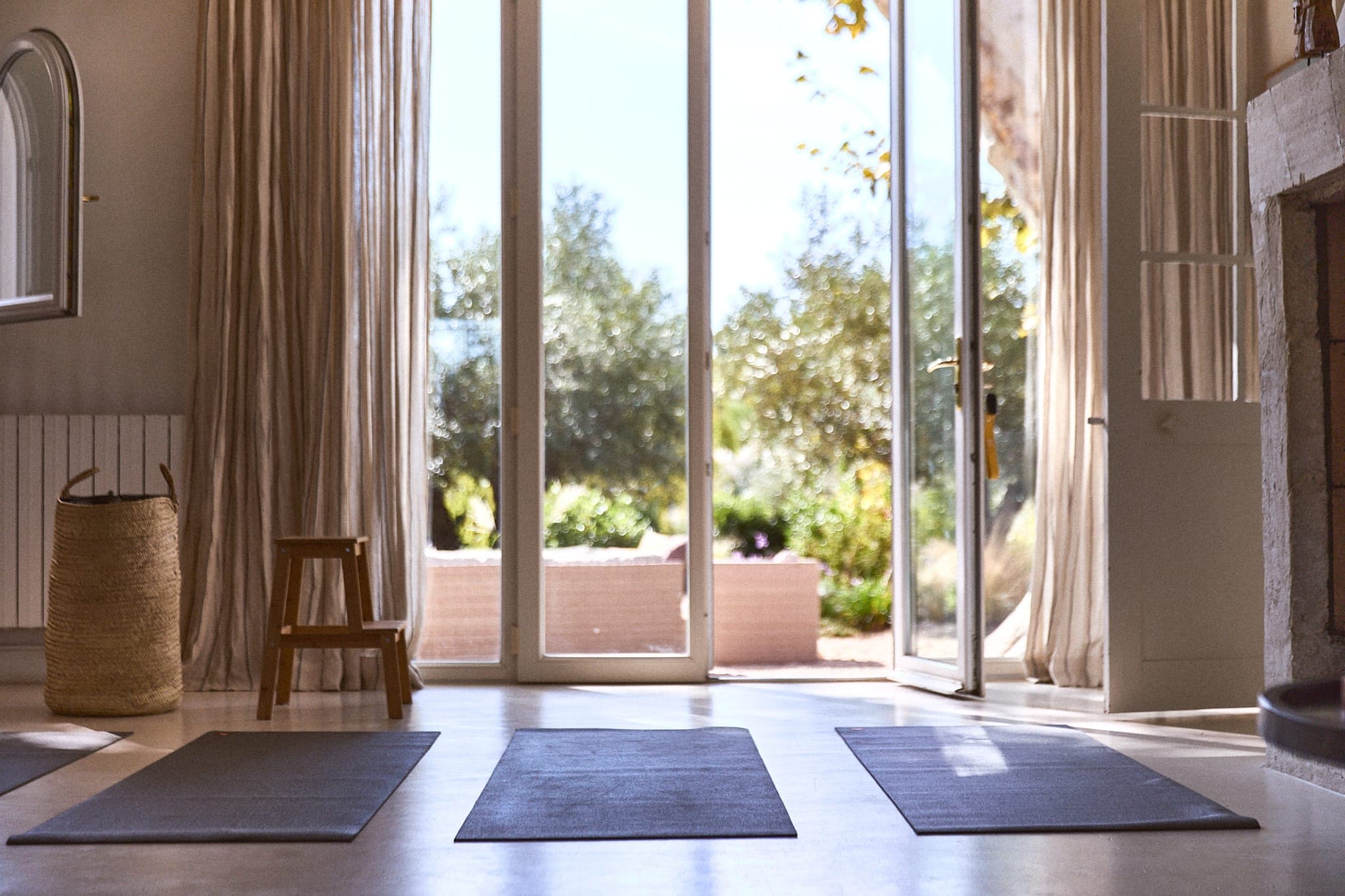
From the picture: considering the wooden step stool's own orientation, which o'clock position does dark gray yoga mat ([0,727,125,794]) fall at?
The dark gray yoga mat is roughly at 5 o'clock from the wooden step stool.

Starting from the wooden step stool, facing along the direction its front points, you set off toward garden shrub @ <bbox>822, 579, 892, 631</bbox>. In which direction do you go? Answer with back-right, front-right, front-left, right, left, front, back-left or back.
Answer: front-left

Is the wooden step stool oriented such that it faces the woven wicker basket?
no

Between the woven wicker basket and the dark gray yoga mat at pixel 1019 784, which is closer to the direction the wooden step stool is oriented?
the dark gray yoga mat

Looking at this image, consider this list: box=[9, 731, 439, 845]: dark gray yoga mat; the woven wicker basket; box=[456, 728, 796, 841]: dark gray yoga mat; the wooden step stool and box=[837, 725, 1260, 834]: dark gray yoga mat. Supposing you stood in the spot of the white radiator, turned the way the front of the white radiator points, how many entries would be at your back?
0

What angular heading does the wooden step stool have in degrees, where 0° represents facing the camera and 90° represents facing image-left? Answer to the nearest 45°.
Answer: approximately 270°

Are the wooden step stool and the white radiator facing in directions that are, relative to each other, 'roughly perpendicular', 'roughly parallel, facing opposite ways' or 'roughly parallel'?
roughly perpendicular

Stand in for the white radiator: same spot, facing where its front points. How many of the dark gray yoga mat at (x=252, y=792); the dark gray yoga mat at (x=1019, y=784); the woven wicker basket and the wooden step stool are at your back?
0

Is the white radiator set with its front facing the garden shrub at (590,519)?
no

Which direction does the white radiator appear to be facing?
toward the camera

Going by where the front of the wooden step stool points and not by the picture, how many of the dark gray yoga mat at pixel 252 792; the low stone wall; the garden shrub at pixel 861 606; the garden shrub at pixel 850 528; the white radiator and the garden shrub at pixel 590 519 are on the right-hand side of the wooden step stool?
1

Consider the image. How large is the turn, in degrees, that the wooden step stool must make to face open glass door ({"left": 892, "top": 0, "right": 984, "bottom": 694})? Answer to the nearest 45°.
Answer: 0° — it already faces it

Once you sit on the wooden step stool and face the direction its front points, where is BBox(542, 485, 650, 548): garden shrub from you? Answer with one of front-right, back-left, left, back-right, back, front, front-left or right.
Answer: front-left

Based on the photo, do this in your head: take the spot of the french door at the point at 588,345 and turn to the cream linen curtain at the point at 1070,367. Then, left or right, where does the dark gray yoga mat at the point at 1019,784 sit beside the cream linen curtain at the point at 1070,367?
right

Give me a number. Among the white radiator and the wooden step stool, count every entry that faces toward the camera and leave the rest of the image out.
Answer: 1

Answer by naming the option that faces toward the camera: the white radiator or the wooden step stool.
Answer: the white radiator

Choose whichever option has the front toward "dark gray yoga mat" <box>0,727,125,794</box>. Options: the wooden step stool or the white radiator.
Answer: the white radiator

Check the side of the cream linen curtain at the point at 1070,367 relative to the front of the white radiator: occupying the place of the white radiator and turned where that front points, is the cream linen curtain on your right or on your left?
on your left

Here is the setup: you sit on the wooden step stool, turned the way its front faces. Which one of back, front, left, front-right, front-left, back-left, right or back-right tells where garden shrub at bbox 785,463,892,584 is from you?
front-left
